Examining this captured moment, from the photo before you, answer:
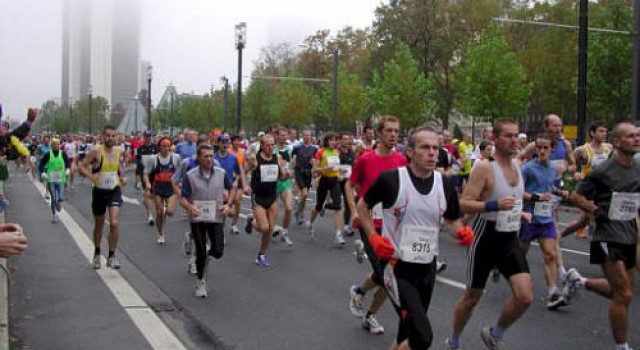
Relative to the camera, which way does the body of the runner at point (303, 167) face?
toward the camera

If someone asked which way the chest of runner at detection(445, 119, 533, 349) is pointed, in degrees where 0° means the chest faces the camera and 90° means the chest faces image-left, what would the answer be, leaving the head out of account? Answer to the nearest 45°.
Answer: approximately 315°

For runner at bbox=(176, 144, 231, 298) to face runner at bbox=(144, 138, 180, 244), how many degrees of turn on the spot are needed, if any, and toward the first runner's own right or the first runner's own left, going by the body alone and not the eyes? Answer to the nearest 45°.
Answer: approximately 180°

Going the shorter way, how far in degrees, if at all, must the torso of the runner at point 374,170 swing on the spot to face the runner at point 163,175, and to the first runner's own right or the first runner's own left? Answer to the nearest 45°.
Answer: approximately 180°

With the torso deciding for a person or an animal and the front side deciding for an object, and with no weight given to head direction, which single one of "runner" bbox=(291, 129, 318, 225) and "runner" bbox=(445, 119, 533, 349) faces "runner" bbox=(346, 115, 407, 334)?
"runner" bbox=(291, 129, 318, 225)

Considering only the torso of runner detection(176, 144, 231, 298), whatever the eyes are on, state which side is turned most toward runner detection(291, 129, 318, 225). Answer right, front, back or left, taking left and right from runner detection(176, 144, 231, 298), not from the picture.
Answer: back

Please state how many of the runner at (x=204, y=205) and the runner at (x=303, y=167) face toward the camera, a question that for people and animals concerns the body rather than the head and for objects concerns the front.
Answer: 2

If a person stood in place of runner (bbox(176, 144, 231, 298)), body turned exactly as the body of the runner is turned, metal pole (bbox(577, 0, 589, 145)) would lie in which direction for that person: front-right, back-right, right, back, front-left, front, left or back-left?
back-left

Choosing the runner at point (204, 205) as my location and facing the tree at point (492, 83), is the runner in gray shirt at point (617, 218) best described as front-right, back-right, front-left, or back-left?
back-right

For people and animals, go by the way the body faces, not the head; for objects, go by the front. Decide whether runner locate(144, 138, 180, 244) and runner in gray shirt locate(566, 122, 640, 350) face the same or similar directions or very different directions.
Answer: same or similar directions

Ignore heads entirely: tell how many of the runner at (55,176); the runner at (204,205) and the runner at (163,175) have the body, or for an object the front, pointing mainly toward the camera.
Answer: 3

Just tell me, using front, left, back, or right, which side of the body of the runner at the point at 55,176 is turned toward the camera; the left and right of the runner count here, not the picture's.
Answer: front

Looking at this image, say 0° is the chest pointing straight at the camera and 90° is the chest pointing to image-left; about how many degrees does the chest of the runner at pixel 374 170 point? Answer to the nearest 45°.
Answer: approximately 315°

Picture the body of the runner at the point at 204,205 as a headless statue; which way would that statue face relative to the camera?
toward the camera

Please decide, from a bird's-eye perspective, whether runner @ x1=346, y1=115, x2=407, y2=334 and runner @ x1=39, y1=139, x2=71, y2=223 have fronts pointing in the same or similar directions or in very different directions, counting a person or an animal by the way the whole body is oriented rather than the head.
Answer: same or similar directions
